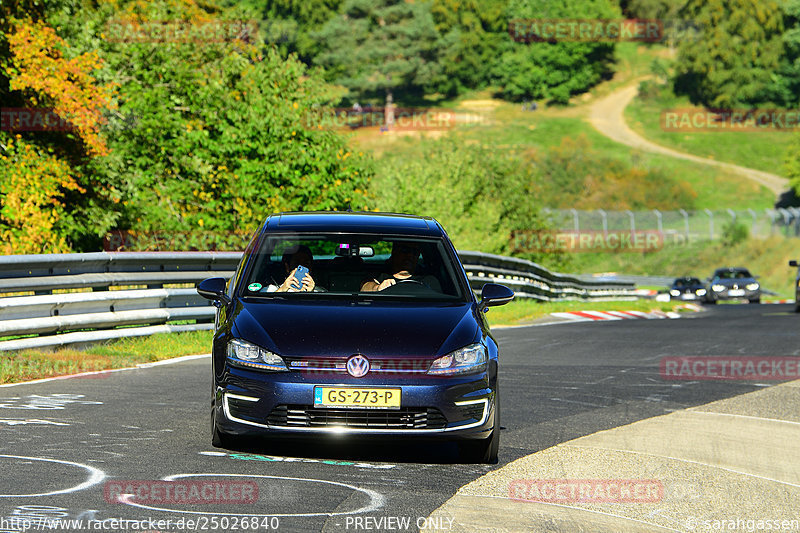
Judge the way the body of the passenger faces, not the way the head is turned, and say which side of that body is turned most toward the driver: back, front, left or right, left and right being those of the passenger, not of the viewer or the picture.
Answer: left

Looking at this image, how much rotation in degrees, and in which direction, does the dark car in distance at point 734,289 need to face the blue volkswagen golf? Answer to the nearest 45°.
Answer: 0° — it already faces it

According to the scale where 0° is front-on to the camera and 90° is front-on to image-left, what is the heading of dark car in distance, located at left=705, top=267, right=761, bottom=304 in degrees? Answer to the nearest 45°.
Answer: approximately 0°

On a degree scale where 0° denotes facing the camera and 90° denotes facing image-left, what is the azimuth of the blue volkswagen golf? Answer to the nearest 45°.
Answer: approximately 0°

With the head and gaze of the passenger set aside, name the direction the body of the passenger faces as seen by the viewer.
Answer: toward the camera

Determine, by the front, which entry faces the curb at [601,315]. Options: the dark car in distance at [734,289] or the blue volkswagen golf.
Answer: the dark car in distance

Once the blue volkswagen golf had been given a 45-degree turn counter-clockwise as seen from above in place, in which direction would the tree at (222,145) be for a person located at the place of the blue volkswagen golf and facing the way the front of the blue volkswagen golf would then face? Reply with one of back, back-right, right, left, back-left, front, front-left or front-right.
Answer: back-left

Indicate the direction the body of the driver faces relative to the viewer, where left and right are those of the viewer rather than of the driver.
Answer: facing the viewer

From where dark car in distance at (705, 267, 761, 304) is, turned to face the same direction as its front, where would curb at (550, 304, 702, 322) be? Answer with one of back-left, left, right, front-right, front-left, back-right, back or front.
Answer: front
